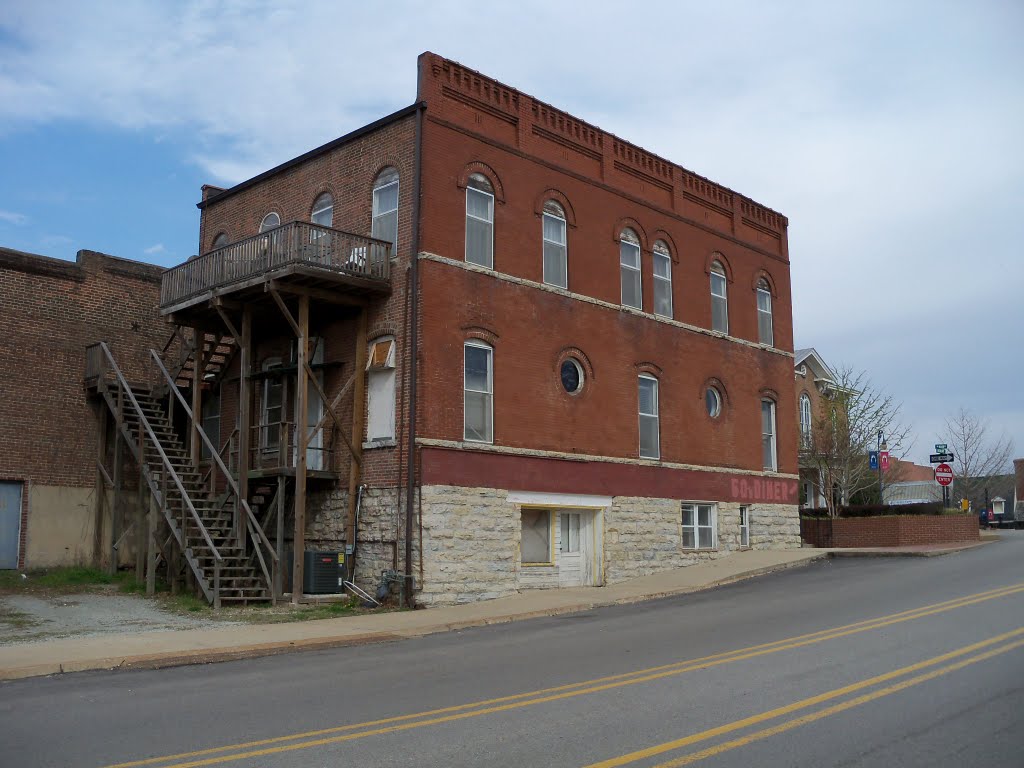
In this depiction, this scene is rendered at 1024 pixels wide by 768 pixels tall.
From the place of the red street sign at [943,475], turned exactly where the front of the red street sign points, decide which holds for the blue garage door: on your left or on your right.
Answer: on your right

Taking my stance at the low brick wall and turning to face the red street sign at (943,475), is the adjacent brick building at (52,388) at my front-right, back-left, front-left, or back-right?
back-left

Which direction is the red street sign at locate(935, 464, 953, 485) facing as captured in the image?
toward the camera

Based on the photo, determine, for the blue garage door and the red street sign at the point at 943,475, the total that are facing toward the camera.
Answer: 2

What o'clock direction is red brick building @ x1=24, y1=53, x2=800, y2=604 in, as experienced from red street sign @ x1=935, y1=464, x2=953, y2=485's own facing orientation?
The red brick building is roughly at 1 o'clock from the red street sign.

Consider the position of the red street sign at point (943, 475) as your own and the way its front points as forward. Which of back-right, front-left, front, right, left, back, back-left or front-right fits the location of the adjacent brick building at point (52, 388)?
front-right

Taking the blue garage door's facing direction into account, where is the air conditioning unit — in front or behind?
in front

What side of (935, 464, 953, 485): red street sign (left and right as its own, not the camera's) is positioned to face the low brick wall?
front

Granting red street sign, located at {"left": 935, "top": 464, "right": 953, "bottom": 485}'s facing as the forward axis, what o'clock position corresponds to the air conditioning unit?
The air conditioning unit is roughly at 1 o'clock from the red street sign.

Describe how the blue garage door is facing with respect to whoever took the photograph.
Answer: facing the viewer
